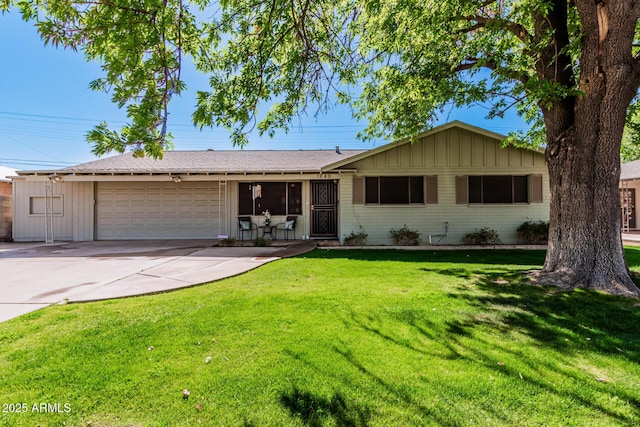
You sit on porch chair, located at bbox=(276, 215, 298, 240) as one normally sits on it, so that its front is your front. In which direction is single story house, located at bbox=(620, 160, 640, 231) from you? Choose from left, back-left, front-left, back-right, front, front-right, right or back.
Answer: back-left

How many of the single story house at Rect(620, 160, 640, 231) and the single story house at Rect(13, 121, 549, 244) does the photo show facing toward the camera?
2

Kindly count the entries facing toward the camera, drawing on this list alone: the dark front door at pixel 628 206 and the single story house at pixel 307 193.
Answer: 2

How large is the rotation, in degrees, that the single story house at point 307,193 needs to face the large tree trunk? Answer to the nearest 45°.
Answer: approximately 45° to its left

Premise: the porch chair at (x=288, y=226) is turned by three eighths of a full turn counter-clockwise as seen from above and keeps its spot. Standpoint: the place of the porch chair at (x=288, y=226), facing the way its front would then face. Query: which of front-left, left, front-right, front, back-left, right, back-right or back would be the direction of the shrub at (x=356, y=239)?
front-right

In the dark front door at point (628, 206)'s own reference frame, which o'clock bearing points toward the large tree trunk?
The large tree trunk is roughly at 12 o'clock from the dark front door.

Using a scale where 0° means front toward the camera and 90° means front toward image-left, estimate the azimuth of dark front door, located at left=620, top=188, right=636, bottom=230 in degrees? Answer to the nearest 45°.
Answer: approximately 0°

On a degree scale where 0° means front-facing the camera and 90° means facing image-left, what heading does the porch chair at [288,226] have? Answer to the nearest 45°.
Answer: approximately 45°

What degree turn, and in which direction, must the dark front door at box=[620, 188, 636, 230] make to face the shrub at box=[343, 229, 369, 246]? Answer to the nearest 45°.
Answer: approximately 45° to its right

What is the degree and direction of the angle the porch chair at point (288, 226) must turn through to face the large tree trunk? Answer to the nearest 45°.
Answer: approximately 90° to its left

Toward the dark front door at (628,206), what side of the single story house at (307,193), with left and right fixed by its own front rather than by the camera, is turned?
left
